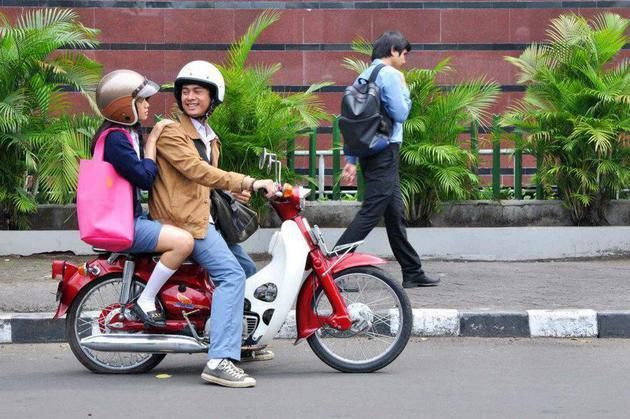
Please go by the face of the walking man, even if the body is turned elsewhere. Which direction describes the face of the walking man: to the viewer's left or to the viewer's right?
to the viewer's right

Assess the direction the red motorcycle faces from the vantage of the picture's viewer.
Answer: facing to the right of the viewer

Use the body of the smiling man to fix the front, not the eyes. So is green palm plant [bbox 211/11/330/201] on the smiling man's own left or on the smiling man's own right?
on the smiling man's own left

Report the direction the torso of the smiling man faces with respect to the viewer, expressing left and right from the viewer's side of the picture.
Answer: facing to the right of the viewer

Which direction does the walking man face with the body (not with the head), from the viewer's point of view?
to the viewer's right

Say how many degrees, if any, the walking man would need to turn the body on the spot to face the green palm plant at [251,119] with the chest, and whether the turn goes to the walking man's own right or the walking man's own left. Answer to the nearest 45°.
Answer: approximately 135° to the walking man's own left
